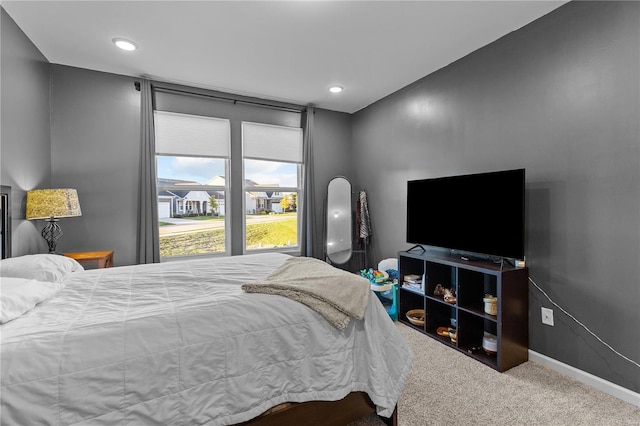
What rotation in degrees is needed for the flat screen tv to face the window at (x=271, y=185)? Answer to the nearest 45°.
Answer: approximately 45° to its right

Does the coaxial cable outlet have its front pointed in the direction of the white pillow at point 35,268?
yes

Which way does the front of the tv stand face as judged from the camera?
facing the viewer and to the left of the viewer

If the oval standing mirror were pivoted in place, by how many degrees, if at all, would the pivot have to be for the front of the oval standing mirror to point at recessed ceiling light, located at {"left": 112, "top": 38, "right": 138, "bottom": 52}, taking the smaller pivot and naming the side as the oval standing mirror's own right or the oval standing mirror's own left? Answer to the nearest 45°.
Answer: approximately 45° to the oval standing mirror's own right

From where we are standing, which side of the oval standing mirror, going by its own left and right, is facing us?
front

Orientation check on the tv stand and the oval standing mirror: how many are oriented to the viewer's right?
0

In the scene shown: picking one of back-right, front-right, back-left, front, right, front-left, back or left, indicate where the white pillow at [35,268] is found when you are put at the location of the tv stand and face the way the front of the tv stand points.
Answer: front

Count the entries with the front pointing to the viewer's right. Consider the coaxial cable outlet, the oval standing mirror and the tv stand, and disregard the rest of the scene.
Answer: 0

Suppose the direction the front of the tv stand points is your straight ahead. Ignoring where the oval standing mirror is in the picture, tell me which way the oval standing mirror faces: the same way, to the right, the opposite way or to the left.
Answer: to the left

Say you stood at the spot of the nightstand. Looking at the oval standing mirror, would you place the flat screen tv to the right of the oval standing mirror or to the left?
right

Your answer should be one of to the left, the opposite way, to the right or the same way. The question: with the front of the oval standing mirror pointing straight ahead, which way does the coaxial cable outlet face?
to the right

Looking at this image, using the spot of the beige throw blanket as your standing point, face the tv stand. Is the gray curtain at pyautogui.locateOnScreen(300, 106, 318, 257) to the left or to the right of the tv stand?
left

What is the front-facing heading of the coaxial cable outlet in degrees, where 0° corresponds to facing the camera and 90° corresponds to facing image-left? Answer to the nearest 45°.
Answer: approximately 45°

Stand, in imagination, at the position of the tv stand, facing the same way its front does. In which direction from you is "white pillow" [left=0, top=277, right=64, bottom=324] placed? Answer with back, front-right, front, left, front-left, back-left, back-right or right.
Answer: front

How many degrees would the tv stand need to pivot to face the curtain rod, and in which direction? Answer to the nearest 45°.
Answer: approximately 45° to its right

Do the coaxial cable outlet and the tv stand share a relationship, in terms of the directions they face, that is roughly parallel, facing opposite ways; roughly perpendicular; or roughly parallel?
roughly parallel
